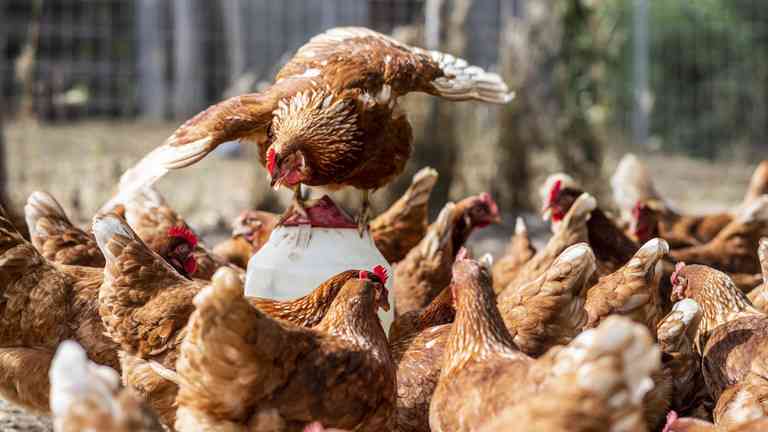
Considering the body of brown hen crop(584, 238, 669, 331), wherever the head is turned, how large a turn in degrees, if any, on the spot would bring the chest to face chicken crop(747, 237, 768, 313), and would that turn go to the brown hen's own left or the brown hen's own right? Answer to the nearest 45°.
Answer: approximately 135° to the brown hen's own right

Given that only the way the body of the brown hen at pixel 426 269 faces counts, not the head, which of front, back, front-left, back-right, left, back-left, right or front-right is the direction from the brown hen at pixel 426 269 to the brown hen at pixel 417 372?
right

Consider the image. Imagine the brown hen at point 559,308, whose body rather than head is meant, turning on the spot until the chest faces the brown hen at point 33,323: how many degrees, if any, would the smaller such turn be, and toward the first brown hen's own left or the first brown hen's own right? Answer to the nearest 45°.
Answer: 0° — it already faces it

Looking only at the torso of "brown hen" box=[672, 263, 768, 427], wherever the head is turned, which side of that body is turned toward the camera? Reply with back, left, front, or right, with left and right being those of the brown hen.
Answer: left

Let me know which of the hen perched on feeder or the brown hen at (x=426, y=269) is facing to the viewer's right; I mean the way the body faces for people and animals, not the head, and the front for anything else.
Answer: the brown hen

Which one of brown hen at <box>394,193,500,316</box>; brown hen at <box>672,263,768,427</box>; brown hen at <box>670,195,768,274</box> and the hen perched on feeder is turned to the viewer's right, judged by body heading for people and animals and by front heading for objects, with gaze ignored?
brown hen at <box>394,193,500,316</box>

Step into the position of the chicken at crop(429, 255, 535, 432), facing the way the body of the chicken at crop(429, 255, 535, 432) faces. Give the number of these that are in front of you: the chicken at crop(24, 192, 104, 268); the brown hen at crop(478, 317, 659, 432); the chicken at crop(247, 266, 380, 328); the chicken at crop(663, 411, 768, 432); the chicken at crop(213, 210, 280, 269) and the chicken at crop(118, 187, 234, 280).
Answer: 4

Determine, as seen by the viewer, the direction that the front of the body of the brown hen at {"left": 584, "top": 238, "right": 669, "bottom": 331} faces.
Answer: to the viewer's left

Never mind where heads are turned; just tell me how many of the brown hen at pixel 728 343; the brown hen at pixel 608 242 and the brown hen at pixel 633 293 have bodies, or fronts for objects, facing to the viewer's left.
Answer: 3

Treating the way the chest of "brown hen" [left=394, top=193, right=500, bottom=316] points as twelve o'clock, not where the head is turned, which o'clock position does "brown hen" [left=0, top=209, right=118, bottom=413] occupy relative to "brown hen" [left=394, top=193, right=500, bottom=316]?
"brown hen" [left=0, top=209, right=118, bottom=413] is roughly at 5 o'clock from "brown hen" [left=394, top=193, right=500, bottom=316].

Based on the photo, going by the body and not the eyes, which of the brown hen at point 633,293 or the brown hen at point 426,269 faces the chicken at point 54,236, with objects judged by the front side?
the brown hen at point 633,293

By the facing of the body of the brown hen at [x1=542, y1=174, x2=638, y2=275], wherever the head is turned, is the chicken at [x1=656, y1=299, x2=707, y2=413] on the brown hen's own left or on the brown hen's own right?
on the brown hen's own left

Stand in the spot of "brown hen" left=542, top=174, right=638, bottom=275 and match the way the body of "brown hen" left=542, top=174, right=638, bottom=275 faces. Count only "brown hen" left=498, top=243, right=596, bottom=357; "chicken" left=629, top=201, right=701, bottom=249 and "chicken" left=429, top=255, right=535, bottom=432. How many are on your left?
2
